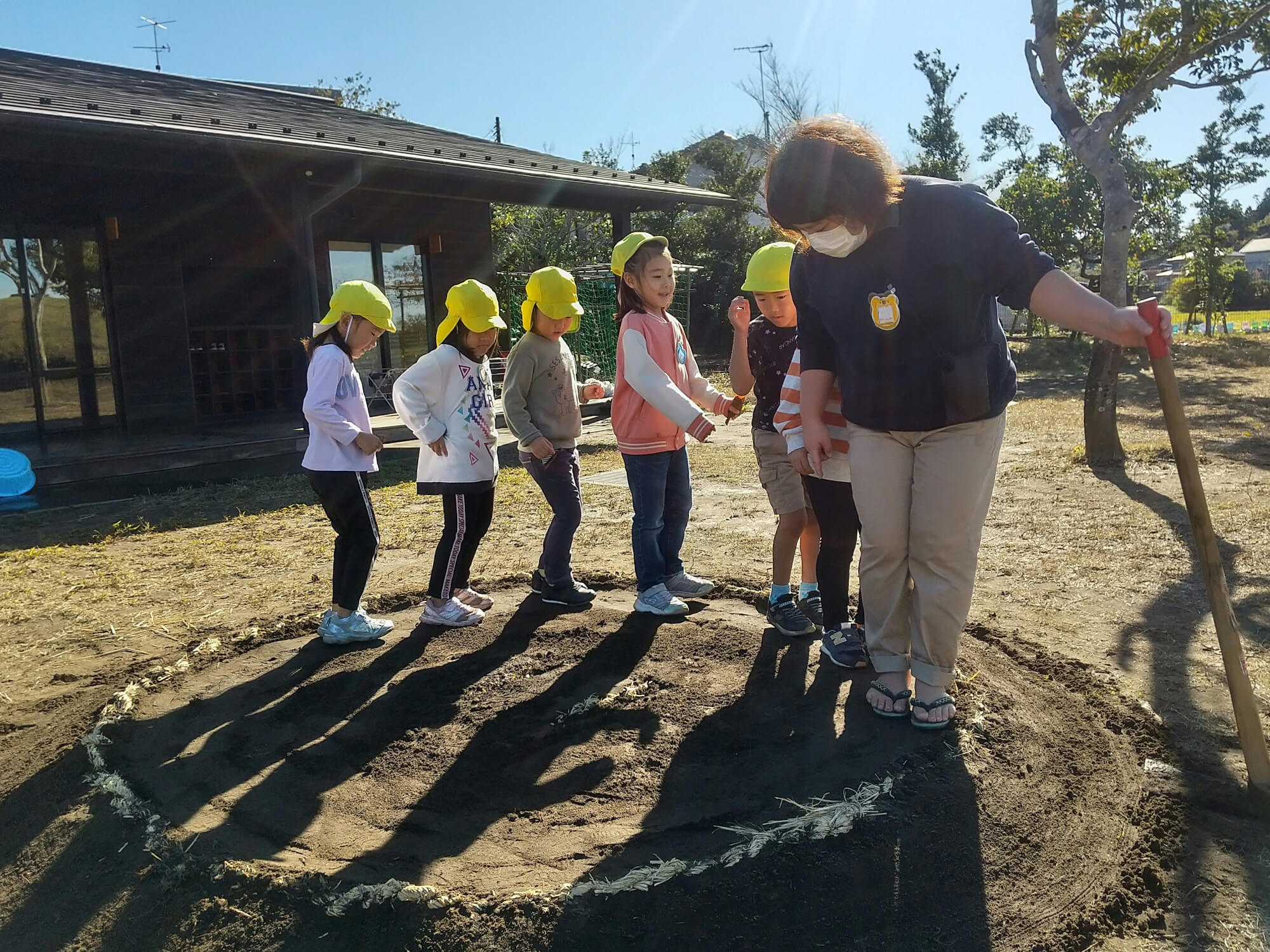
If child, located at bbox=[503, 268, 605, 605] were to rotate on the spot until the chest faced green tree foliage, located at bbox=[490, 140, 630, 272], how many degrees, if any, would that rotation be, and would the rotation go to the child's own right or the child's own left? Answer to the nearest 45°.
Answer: approximately 135° to the child's own left

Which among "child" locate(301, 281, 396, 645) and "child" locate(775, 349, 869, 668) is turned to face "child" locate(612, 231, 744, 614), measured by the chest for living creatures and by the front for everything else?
"child" locate(301, 281, 396, 645)

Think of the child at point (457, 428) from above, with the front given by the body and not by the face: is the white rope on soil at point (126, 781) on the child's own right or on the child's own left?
on the child's own right

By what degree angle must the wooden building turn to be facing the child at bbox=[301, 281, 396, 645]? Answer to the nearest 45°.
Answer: approximately 45° to its right

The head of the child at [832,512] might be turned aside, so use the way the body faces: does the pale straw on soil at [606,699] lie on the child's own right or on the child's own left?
on the child's own right
